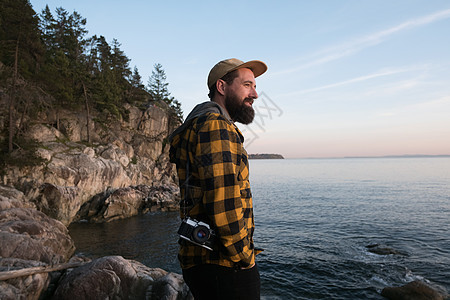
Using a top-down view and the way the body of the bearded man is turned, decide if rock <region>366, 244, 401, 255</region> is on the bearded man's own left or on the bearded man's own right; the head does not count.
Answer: on the bearded man's own left

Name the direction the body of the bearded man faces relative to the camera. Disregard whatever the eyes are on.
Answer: to the viewer's right

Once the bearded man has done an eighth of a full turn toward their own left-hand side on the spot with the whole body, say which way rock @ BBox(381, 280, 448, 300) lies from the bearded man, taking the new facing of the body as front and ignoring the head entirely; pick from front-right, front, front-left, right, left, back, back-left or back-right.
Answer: front

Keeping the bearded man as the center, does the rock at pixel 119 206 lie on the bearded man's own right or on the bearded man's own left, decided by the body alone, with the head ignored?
on the bearded man's own left

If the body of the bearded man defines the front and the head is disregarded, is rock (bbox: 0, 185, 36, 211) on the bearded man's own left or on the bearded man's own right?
on the bearded man's own left

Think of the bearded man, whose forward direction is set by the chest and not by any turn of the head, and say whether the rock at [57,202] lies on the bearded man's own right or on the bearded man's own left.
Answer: on the bearded man's own left

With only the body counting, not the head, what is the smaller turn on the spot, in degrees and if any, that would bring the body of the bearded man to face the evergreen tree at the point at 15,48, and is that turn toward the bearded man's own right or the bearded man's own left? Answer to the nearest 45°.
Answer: approximately 135° to the bearded man's own left

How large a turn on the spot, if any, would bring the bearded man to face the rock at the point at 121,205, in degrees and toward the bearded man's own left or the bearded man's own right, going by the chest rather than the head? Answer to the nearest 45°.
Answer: approximately 90° to the bearded man's own left

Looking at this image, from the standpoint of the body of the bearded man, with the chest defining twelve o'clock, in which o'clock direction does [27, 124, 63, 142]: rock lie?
The rock is roughly at 8 o'clock from the bearded man.

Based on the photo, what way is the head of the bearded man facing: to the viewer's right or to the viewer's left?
to the viewer's right
